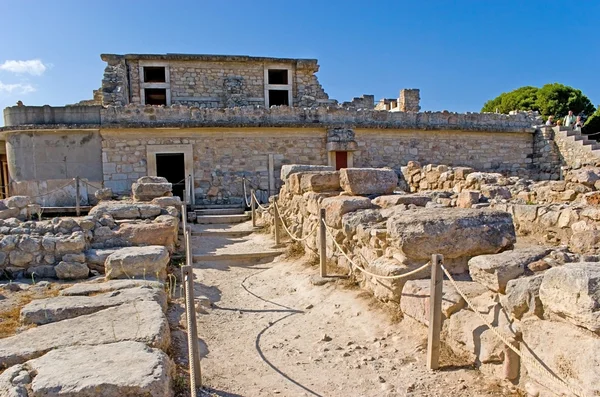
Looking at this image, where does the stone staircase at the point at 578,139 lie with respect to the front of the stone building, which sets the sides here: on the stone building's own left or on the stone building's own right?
on the stone building's own left

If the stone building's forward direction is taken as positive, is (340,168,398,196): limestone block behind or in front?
in front

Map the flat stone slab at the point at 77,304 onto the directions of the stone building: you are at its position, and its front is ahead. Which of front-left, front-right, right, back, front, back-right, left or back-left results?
front

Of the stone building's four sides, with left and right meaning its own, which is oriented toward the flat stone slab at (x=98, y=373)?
front

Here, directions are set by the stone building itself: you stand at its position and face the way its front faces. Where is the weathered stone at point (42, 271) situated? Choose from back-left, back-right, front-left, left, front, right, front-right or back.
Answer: front

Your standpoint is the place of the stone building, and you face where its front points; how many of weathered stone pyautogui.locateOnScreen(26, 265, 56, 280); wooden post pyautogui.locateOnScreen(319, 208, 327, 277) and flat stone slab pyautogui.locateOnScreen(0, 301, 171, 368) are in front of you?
3

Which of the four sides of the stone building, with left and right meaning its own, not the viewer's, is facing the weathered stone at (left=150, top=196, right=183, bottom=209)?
front

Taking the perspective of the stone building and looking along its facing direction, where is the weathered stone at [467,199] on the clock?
The weathered stone is roughly at 11 o'clock from the stone building.

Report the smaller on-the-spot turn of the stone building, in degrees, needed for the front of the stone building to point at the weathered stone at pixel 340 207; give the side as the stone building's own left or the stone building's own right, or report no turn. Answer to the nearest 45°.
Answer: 0° — it already faces it

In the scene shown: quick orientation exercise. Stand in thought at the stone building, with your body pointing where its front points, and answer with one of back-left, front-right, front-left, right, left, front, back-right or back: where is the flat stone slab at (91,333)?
front

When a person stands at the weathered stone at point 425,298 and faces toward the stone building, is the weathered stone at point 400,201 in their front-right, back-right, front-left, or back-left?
front-right

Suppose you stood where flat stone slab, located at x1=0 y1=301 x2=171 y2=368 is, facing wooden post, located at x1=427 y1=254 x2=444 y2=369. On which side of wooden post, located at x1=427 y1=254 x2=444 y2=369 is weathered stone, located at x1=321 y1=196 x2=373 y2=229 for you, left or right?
left

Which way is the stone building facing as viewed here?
toward the camera

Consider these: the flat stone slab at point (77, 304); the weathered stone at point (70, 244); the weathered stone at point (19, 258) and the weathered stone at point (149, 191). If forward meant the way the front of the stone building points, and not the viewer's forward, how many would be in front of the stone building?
4

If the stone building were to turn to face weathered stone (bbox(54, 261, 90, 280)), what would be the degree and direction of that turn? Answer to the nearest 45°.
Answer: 0° — it already faces it
